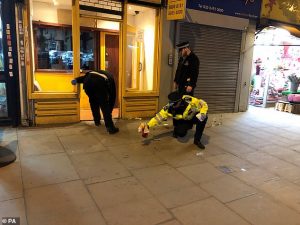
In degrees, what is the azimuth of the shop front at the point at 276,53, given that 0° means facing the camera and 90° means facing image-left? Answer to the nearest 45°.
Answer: approximately 0°

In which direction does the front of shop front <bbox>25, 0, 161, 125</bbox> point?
toward the camera

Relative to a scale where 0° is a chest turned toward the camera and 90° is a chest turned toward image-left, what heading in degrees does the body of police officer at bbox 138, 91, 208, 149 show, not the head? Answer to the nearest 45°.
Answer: approximately 45°

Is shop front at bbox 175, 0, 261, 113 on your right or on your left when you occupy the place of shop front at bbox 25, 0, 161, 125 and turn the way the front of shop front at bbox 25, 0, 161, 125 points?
on your left

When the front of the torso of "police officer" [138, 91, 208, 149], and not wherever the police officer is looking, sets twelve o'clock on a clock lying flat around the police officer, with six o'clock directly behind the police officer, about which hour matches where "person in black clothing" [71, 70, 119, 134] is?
The person in black clothing is roughly at 2 o'clock from the police officer.

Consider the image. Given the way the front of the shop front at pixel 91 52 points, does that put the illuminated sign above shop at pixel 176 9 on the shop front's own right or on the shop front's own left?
on the shop front's own left

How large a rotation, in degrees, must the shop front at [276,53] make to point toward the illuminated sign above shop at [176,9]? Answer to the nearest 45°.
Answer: approximately 45° to its right

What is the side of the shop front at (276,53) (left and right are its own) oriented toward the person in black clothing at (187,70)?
right

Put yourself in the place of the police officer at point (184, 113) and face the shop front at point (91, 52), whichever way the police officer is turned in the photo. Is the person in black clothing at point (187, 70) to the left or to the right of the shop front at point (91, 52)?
right

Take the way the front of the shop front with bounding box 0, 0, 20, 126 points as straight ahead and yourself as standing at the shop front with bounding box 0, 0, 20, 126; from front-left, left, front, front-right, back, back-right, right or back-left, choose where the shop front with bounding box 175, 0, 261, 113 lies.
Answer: left

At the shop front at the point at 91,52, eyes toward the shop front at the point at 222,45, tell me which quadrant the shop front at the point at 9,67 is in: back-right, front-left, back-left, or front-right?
back-right
